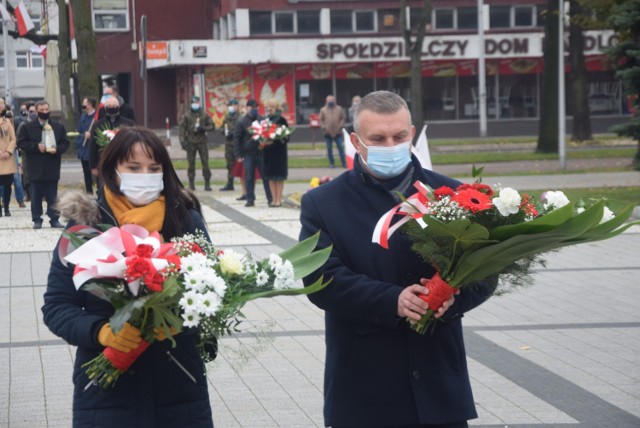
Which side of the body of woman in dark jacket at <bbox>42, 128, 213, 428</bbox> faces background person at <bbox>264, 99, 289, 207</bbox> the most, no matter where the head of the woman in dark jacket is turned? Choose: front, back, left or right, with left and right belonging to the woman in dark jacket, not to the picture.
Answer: back

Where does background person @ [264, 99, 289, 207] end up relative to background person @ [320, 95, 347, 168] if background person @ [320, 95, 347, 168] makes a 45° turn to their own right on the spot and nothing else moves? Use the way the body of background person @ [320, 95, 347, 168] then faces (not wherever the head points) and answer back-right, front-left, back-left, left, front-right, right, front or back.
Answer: front-left

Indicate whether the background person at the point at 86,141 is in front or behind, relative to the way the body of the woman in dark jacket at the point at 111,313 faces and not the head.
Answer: behind

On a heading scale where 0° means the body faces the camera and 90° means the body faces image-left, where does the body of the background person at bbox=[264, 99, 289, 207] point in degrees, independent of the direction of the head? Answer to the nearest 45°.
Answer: approximately 45°

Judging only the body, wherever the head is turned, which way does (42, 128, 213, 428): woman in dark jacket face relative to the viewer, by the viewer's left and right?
facing the viewer

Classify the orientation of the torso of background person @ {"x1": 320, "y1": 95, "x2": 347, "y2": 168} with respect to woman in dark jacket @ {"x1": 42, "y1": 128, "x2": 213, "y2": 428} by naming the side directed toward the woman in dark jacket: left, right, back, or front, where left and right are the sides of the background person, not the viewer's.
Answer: front

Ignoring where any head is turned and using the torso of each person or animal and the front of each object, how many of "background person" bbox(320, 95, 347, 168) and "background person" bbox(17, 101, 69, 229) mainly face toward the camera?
2

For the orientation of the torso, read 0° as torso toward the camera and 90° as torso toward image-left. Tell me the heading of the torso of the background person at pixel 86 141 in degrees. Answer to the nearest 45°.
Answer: approximately 315°

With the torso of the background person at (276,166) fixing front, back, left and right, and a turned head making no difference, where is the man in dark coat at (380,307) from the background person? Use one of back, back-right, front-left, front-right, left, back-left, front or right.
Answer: front-left

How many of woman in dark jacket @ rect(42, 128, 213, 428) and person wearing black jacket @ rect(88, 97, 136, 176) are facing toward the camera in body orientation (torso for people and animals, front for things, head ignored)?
2

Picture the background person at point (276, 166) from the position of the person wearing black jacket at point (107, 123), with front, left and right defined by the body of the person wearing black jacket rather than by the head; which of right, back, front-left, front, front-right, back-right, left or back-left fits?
back-left

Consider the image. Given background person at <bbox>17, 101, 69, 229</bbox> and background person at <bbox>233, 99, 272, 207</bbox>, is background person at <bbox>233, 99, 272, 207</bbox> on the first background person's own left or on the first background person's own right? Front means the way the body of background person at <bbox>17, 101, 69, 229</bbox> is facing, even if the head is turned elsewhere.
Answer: on the first background person's own left

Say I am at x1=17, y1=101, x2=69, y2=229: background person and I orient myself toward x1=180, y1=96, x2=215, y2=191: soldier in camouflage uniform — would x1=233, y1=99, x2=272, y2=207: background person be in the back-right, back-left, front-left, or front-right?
front-right

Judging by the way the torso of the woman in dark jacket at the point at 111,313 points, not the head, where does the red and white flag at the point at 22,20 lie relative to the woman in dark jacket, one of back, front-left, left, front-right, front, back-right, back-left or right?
back
